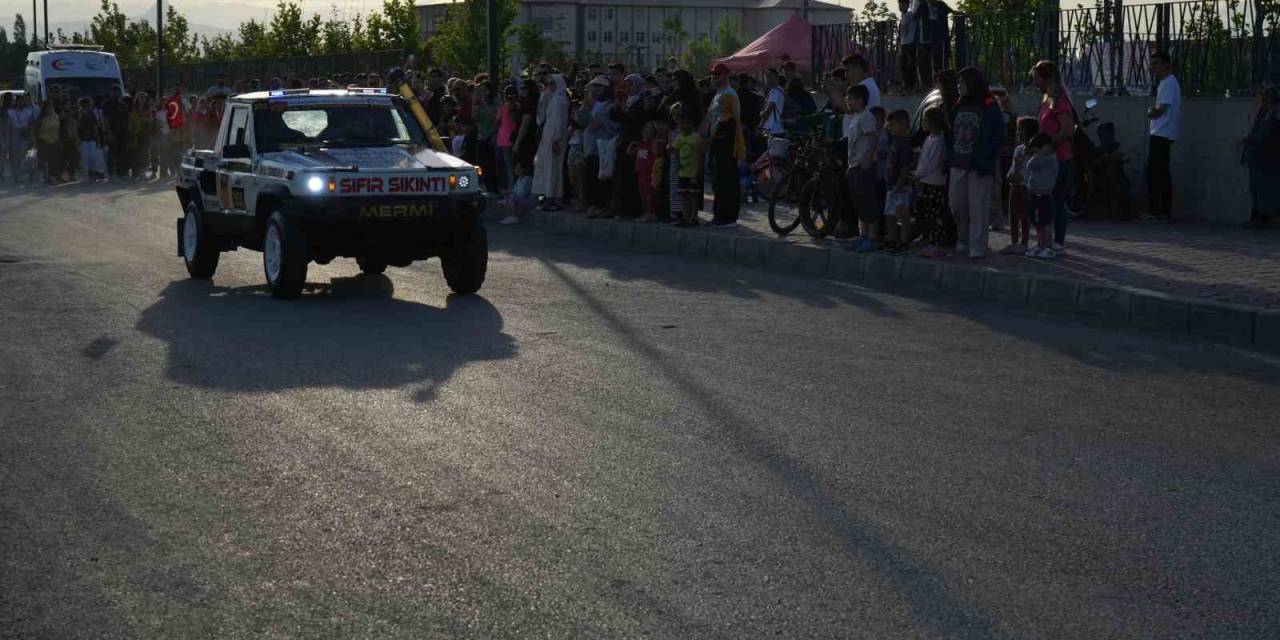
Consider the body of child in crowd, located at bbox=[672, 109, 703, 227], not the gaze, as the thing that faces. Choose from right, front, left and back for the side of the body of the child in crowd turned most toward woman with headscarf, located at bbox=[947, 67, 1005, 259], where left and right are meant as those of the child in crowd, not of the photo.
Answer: left

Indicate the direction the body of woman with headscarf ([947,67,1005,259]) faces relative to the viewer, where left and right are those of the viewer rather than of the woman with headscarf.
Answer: facing the viewer and to the left of the viewer

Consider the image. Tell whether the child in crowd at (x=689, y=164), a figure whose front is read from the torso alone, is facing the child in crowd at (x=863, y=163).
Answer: no

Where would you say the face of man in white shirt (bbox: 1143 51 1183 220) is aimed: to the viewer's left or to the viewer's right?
to the viewer's left

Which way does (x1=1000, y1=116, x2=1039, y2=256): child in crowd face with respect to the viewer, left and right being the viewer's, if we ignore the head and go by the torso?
facing to the left of the viewer

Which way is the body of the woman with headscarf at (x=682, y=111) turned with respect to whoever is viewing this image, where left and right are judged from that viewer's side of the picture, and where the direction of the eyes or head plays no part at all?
facing to the left of the viewer

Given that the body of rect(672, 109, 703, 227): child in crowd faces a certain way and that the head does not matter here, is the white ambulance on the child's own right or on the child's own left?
on the child's own right

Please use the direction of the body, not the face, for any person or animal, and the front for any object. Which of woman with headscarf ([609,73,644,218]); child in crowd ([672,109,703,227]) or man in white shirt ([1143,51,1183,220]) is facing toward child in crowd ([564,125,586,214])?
the man in white shirt

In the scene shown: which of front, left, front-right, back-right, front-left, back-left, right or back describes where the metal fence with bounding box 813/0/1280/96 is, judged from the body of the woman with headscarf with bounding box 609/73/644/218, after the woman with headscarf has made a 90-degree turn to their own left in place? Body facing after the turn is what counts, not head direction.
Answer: front-left

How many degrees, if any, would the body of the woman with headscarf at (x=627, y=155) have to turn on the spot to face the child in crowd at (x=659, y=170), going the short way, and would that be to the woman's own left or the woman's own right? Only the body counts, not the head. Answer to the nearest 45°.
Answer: approximately 90° to the woman's own left
